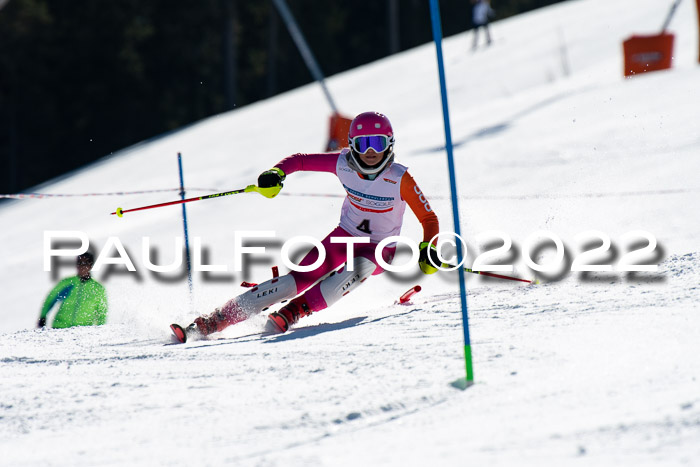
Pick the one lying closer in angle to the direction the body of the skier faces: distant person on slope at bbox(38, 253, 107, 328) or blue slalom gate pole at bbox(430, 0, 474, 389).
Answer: the blue slalom gate pole

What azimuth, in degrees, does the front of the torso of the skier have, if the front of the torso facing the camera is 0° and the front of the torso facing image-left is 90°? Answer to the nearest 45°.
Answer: approximately 0°

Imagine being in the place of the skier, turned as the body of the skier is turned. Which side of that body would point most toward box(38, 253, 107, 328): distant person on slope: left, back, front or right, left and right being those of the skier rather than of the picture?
right

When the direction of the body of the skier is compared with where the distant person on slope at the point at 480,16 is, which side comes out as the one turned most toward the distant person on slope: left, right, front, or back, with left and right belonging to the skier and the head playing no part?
back

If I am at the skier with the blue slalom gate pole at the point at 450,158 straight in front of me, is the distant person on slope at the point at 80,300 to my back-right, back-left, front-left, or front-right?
back-right

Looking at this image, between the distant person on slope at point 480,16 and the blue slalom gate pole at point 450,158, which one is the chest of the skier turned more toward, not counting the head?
the blue slalom gate pole
